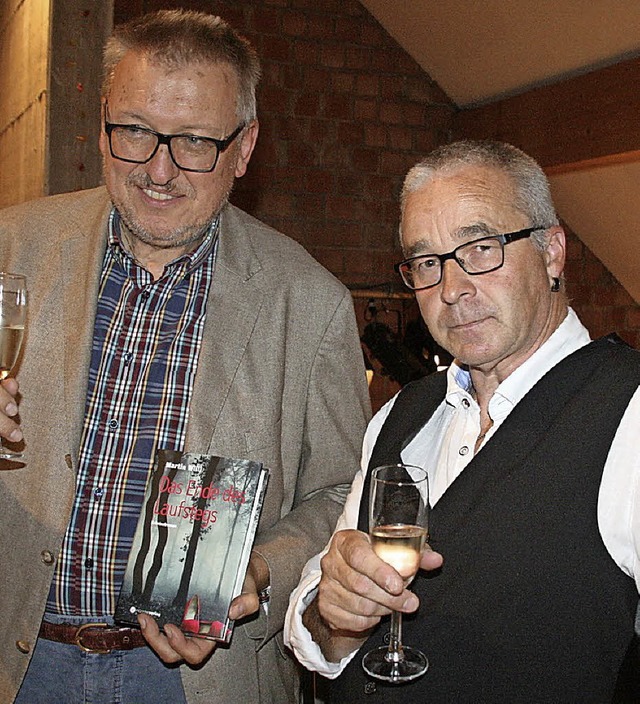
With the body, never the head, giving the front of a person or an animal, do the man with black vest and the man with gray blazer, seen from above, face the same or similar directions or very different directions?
same or similar directions

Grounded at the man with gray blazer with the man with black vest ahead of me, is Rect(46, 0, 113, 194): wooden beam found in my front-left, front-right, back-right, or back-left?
back-left

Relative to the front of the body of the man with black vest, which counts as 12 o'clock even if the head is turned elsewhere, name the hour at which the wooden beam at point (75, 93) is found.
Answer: The wooden beam is roughly at 3 o'clock from the man with black vest.

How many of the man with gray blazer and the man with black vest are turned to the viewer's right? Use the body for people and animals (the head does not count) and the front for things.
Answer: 0

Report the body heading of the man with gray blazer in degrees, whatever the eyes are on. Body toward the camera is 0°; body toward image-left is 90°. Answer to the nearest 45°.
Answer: approximately 45°

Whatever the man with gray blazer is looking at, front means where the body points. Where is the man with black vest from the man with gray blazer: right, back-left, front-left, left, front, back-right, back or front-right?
left

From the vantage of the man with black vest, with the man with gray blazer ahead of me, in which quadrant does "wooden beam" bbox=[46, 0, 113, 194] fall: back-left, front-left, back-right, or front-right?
front-right

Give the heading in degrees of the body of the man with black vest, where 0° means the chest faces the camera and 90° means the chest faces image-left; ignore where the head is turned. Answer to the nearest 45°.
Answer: approximately 45°

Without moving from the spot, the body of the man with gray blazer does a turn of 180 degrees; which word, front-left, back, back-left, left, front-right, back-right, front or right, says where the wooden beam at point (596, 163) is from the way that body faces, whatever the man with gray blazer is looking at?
front

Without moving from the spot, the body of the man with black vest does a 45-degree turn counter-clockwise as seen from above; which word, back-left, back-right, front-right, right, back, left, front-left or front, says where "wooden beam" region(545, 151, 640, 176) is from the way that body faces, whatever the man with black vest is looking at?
back

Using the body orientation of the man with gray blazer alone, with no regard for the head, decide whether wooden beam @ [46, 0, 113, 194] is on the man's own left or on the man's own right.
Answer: on the man's own right
